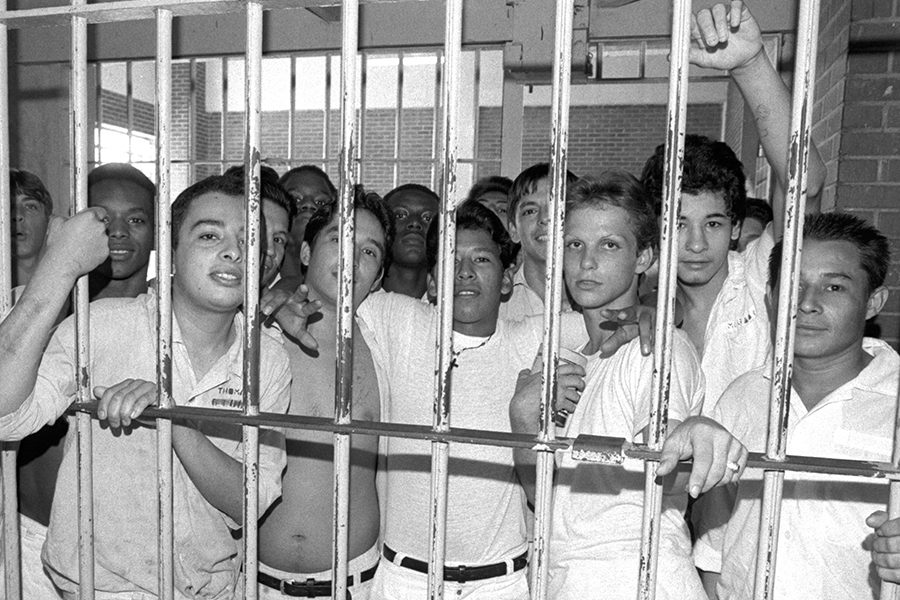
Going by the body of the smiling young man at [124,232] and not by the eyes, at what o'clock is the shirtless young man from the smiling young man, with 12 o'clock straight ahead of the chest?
The shirtless young man is roughly at 11 o'clock from the smiling young man.

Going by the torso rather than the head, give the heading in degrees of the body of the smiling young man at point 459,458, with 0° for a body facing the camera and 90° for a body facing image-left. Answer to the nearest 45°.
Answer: approximately 0°

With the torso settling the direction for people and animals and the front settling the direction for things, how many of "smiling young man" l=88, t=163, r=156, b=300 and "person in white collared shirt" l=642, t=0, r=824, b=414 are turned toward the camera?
2

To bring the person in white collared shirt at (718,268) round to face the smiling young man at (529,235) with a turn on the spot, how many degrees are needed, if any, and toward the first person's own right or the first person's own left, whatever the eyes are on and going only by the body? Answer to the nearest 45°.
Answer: approximately 135° to the first person's own right

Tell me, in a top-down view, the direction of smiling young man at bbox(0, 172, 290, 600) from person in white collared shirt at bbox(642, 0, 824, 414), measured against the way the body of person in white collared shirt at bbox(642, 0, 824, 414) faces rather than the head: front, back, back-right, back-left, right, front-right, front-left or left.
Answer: front-right

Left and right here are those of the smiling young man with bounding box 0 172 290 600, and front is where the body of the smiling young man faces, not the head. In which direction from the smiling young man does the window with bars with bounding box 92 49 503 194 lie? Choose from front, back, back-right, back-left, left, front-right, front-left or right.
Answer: back-left
